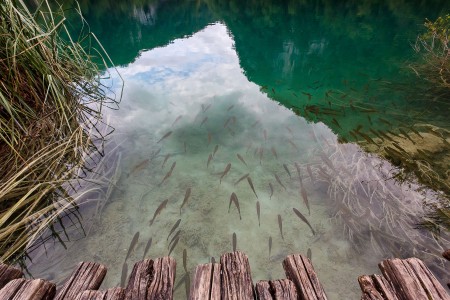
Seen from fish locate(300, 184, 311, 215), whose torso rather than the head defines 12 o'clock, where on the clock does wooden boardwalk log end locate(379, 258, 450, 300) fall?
The wooden boardwalk log end is roughly at 5 o'clock from the fish.

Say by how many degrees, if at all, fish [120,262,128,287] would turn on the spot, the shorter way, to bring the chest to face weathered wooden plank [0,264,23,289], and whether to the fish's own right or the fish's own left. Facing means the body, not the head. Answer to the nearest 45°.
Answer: approximately 90° to the fish's own left

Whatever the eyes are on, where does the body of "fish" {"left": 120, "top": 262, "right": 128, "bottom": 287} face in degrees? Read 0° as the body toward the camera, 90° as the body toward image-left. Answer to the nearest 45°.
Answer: approximately 180°

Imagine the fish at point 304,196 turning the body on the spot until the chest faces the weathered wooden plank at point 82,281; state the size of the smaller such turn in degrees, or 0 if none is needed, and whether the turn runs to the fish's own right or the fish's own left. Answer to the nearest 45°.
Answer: approximately 135° to the fish's own left

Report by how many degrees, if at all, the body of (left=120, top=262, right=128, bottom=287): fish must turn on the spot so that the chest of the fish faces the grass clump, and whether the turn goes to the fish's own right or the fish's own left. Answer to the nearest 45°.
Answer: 0° — it already faces it

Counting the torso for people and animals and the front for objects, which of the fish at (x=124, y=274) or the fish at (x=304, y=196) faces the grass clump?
the fish at (x=124, y=274)

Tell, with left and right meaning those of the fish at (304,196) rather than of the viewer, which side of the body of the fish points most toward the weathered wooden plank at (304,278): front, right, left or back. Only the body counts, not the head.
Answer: back

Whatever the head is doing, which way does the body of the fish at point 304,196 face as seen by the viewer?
away from the camera
